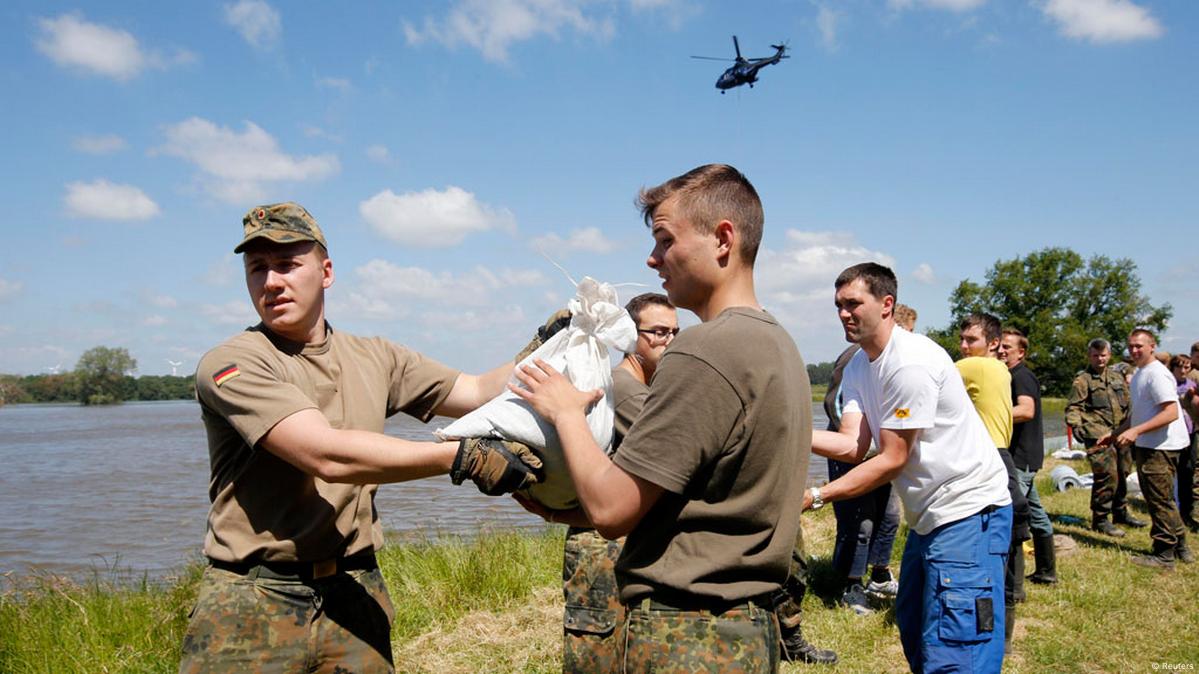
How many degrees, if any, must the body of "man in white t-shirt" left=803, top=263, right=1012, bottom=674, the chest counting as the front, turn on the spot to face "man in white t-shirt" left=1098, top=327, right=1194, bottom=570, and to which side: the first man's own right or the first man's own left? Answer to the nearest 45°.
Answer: approximately 135° to the first man's own right

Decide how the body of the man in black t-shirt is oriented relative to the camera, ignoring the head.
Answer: to the viewer's left

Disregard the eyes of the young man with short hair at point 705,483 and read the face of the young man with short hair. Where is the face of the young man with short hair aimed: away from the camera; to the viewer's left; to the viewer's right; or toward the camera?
to the viewer's left

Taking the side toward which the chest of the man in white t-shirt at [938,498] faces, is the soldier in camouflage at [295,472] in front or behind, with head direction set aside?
in front

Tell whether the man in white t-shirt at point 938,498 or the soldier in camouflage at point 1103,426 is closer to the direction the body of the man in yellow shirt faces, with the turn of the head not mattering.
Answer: the man in white t-shirt

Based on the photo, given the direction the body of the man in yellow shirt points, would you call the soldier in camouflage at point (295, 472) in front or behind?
in front

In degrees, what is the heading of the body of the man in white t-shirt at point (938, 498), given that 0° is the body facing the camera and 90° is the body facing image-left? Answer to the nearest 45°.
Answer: approximately 45°

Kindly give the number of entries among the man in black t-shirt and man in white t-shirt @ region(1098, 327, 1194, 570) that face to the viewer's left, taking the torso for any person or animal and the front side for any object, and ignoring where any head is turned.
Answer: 2

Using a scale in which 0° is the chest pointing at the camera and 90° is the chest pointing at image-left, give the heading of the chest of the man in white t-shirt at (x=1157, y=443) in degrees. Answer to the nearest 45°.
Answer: approximately 90°

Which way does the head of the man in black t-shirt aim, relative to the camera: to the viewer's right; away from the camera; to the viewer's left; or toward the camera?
to the viewer's left
